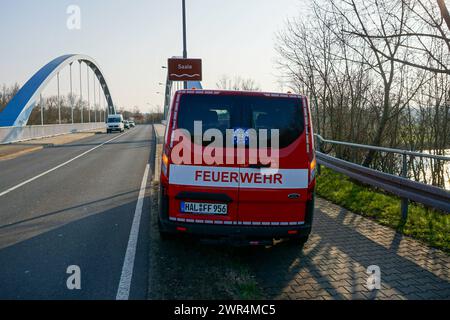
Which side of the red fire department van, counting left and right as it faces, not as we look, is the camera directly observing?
back

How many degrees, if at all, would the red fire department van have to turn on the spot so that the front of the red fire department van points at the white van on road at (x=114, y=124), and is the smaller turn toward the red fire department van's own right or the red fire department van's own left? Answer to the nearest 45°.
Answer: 0° — it already faces it

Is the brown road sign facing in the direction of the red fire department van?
yes

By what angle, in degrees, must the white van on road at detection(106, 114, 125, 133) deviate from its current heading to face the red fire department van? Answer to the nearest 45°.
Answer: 0° — it already faces it

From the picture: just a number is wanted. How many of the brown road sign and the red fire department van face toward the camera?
1

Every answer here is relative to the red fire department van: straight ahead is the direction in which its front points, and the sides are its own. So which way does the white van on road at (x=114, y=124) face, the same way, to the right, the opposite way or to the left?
the opposite way

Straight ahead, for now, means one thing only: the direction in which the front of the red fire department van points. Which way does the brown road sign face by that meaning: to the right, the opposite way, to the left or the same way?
the opposite way

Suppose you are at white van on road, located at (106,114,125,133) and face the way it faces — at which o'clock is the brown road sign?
The brown road sign is roughly at 12 o'clock from the white van on road.

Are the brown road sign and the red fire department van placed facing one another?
yes

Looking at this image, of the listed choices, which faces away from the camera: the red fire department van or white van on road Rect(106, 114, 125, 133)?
the red fire department van
